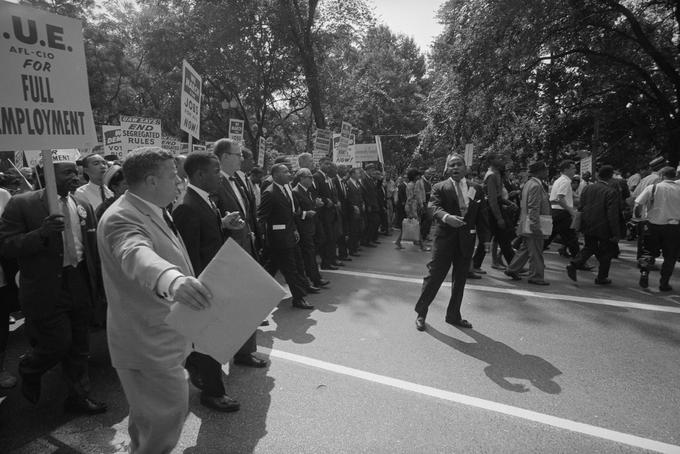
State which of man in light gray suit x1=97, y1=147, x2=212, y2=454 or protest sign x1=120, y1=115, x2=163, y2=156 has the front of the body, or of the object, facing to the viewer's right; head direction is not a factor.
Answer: the man in light gray suit

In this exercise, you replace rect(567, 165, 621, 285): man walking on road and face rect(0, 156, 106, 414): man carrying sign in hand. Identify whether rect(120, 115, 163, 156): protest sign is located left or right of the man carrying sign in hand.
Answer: right

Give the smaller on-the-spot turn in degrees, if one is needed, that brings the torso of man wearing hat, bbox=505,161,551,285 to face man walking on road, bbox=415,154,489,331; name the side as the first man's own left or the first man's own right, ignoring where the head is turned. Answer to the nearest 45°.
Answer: approximately 90° to the first man's own right

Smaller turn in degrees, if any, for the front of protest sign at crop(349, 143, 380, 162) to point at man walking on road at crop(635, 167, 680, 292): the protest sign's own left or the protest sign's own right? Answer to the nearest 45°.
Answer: approximately 45° to the protest sign's own left

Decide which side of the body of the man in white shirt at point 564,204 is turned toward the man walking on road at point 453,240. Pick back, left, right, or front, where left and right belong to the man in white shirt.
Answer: right

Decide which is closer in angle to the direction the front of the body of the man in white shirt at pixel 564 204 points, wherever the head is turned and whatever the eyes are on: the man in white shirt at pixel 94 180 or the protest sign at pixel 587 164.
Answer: the protest sign

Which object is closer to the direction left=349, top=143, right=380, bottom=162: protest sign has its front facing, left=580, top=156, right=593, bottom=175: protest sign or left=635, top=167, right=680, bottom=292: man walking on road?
the man walking on road

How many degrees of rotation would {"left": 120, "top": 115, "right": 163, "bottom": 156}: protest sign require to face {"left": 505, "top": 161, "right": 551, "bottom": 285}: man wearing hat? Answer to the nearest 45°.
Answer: approximately 45° to its left
